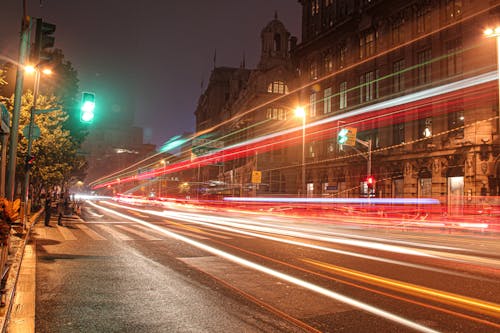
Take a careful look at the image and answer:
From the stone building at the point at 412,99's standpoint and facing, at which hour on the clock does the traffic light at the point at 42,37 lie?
The traffic light is roughly at 11 o'clock from the stone building.

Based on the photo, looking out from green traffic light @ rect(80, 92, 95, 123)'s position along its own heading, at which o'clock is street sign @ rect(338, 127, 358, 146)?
The street sign is roughly at 8 o'clock from the green traffic light.

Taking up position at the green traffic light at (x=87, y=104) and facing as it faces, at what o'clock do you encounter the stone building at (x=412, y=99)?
The stone building is roughly at 8 o'clock from the green traffic light.

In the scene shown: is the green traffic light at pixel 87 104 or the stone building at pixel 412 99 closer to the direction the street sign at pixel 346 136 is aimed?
the green traffic light

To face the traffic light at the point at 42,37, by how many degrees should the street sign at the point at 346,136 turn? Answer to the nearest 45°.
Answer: approximately 45° to its right

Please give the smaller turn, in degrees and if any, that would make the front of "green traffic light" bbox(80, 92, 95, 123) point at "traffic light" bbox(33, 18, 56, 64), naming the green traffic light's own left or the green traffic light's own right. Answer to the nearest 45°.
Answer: approximately 45° to the green traffic light's own right

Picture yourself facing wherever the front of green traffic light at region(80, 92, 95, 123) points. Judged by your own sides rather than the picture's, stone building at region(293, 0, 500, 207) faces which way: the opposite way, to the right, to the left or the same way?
to the right

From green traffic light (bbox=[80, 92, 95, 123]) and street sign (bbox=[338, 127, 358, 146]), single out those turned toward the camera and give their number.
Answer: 2

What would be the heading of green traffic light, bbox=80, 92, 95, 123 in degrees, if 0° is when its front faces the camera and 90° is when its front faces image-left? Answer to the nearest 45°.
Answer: approximately 0°
